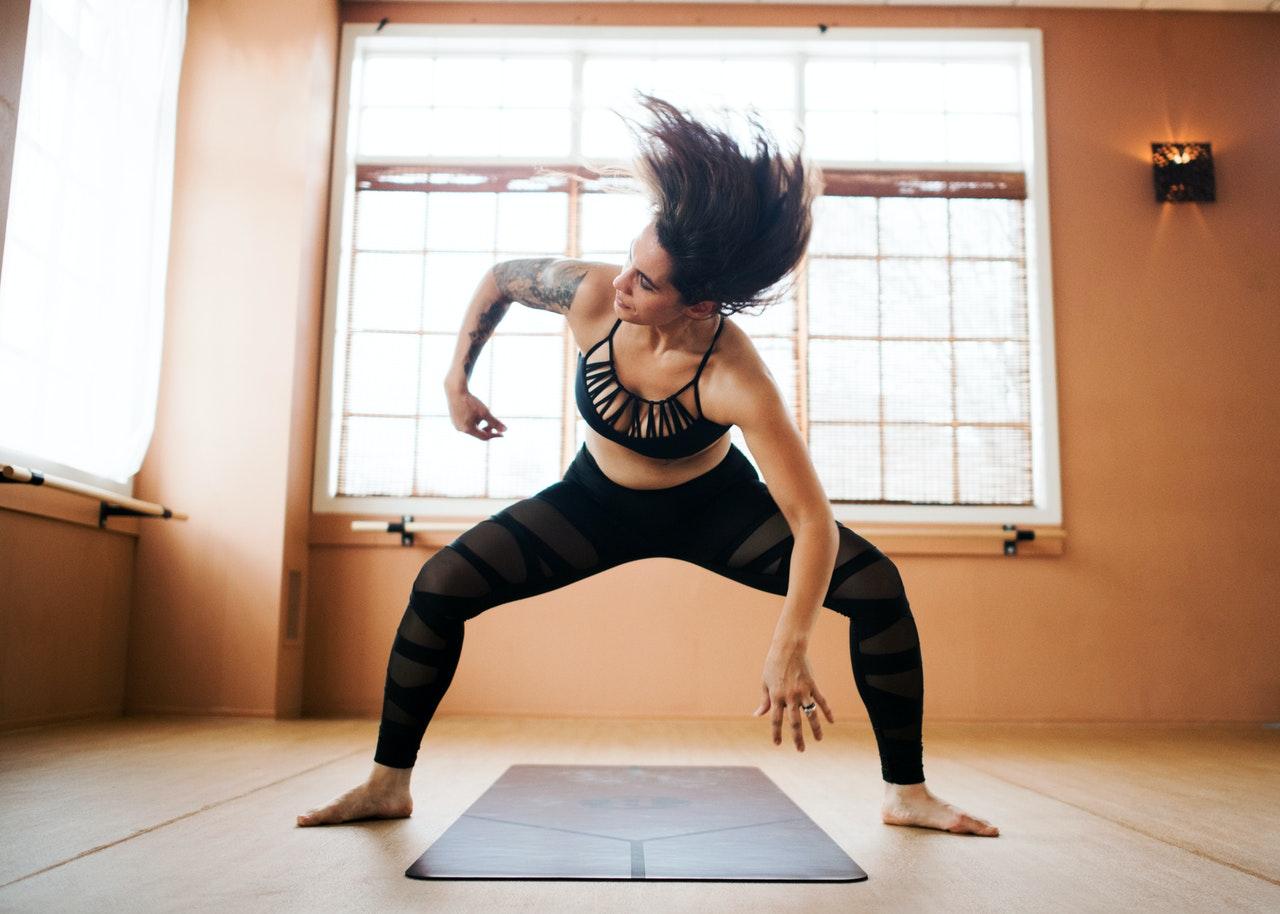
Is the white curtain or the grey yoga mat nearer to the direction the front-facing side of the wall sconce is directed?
the grey yoga mat

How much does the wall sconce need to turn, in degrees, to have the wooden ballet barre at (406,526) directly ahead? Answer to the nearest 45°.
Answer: approximately 45° to its right

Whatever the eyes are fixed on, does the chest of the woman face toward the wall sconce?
no

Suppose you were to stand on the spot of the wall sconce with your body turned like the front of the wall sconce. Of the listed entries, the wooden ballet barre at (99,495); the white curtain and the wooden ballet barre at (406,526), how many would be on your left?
0

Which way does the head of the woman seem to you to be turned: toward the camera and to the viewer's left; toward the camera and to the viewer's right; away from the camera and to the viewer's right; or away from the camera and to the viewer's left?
toward the camera and to the viewer's left

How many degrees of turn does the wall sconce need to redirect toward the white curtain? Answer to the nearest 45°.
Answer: approximately 45° to its right

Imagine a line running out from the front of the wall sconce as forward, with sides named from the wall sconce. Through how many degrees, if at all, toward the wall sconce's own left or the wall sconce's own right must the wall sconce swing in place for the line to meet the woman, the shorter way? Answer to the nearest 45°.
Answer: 0° — it already faces them

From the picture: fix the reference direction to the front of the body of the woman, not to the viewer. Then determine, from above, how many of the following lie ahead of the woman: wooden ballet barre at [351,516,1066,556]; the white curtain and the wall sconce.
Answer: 0

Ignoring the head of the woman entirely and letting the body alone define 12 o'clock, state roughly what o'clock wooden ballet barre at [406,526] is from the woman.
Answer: The wooden ballet barre is roughly at 5 o'clock from the woman.

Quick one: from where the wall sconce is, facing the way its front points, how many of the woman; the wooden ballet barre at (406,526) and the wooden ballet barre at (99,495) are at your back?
0

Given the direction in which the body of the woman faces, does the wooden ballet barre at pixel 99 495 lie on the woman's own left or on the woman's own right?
on the woman's own right

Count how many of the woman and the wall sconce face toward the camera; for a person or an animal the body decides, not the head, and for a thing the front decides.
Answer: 2

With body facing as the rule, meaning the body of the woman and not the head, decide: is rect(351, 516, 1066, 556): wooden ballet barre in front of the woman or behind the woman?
behind

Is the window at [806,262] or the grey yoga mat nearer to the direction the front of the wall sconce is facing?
the grey yoga mat

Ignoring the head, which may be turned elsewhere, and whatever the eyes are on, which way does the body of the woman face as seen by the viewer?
toward the camera

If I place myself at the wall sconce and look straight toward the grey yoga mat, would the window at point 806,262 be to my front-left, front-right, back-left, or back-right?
front-right
